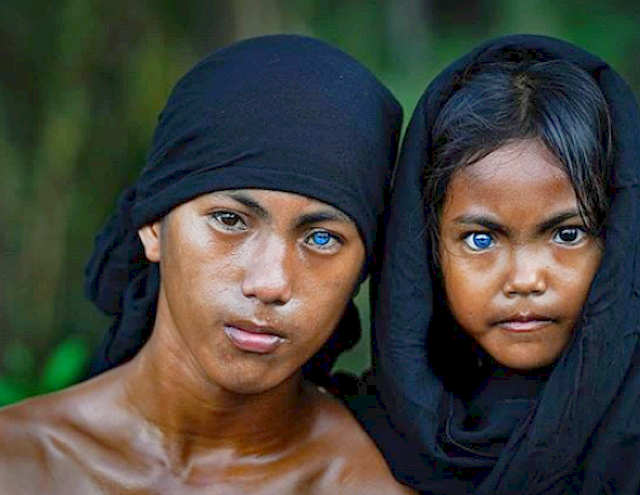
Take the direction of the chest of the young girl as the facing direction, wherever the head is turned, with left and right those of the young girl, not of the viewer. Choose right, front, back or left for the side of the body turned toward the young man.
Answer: right

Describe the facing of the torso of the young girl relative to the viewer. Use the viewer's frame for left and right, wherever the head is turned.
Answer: facing the viewer
